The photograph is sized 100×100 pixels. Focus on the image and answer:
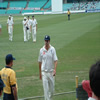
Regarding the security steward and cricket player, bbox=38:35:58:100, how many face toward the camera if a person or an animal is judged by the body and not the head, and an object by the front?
1

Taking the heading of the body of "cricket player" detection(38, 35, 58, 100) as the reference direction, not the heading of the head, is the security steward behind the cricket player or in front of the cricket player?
in front

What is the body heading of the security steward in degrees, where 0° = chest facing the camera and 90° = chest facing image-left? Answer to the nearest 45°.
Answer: approximately 225°

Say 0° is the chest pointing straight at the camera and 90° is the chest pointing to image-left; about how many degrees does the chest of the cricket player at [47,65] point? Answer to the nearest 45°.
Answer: approximately 0°
